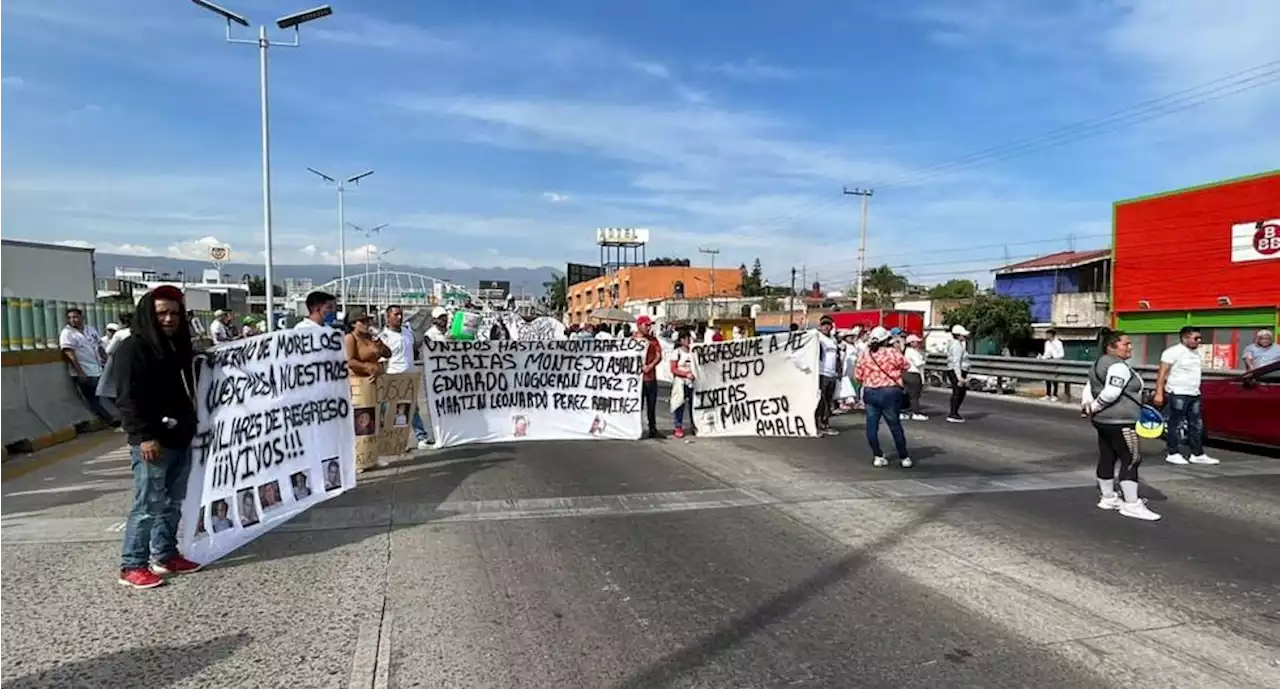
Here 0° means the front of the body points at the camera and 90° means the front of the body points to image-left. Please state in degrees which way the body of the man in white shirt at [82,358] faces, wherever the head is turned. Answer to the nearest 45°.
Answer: approximately 315°

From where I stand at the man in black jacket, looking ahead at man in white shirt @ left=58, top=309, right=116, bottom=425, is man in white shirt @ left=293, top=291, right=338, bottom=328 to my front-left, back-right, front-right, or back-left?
front-right

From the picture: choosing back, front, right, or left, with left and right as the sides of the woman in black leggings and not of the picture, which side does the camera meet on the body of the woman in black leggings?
right

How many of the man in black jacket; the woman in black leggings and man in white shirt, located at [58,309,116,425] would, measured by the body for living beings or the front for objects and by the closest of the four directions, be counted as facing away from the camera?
0

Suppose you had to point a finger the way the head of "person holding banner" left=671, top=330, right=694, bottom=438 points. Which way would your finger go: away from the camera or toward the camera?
toward the camera

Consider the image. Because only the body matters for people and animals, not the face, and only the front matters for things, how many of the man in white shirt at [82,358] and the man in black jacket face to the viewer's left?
0

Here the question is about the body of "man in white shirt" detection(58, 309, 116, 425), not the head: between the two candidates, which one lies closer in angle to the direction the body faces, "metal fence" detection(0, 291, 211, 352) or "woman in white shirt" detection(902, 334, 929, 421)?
the woman in white shirt

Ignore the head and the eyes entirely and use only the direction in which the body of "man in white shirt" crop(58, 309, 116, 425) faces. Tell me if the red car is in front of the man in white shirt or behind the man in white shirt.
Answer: in front

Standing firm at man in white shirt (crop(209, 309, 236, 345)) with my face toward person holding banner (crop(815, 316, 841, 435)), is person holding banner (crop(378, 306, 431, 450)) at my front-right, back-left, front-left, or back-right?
front-right

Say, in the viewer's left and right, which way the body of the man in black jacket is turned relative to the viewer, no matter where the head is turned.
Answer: facing the viewer and to the right of the viewer
